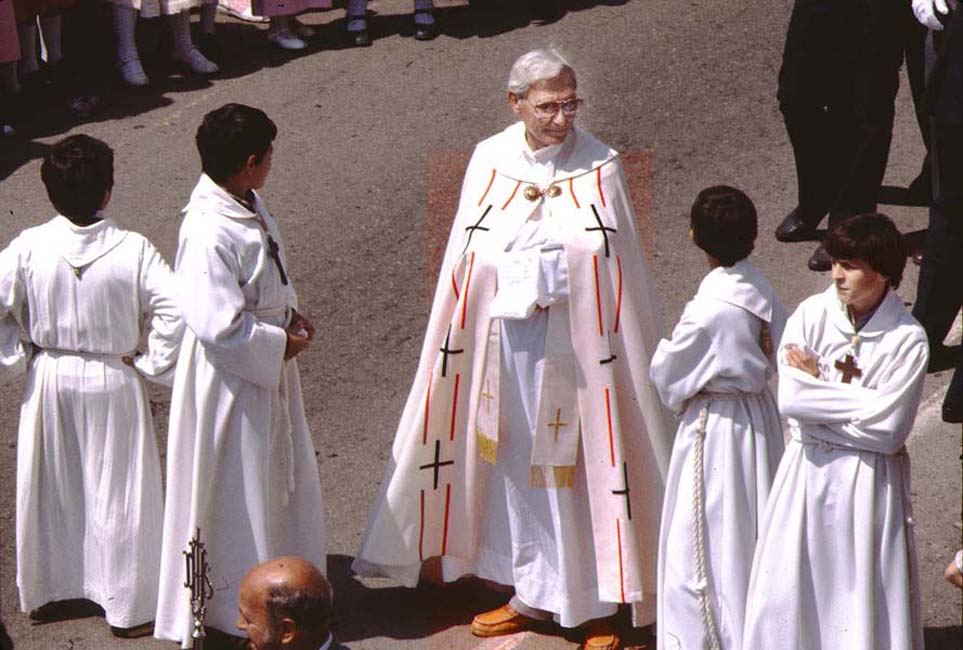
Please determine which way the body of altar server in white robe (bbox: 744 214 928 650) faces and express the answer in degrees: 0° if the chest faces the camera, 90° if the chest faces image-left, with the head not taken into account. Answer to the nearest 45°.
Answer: approximately 45°

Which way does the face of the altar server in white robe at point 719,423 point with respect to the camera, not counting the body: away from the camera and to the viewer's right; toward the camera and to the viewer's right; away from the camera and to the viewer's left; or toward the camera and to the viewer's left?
away from the camera and to the viewer's left

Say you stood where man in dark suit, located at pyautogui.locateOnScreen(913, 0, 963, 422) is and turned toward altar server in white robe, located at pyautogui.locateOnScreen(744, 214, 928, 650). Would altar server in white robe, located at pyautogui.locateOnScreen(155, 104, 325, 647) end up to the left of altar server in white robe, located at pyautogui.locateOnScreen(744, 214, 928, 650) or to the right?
right

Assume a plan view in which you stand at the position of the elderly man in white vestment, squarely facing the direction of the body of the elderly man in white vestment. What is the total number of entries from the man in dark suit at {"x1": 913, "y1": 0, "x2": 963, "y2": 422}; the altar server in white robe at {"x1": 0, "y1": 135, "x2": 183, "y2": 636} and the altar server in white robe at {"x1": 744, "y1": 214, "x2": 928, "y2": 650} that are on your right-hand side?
1

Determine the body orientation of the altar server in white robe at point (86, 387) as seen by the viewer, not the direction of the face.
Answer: away from the camera

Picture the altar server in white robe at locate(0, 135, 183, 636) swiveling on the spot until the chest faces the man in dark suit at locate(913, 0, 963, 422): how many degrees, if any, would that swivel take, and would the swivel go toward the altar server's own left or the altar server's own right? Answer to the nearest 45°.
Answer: approximately 90° to the altar server's own right

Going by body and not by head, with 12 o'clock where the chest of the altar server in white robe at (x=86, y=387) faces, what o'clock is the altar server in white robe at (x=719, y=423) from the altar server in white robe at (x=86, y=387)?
the altar server in white robe at (x=719, y=423) is roughly at 4 o'clock from the altar server in white robe at (x=86, y=387).

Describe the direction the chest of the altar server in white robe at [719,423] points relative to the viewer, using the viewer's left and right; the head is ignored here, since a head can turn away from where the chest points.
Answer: facing away from the viewer and to the left of the viewer

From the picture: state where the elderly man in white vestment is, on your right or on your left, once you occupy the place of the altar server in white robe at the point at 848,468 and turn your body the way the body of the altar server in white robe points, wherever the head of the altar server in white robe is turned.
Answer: on your right

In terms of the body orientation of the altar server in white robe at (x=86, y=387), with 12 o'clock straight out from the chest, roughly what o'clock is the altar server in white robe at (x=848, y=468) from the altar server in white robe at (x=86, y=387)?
the altar server in white robe at (x=848, y=468) is roughly at 4 o'clock from the altar server in white robe at (x=86, y=387).

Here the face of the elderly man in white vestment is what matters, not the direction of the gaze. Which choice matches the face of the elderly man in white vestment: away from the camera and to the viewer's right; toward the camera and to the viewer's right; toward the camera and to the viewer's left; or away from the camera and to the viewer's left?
toward the camera and to the viewer's right

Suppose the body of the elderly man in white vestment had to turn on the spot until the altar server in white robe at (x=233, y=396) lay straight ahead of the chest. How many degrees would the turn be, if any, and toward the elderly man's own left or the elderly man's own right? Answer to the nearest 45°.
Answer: approximately 90° to the elderly man's own right
